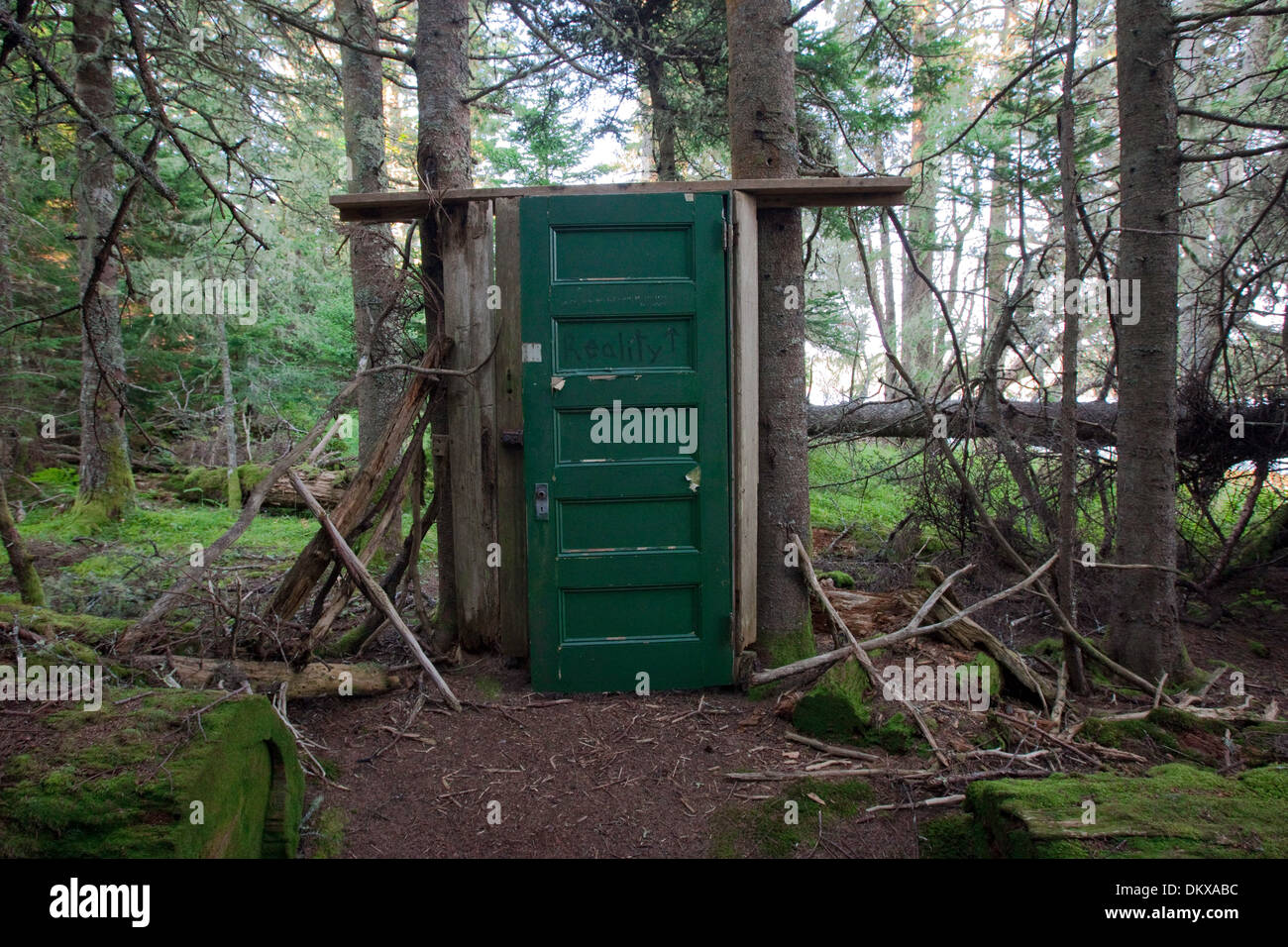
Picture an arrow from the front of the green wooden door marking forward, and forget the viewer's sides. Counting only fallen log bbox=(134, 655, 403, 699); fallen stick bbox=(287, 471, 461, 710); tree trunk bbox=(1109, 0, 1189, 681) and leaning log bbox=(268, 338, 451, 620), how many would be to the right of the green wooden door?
3

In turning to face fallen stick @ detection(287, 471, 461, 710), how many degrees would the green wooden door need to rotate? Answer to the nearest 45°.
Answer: approximately 90° to its right

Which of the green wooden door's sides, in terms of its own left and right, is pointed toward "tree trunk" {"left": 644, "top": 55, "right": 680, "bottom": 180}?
back

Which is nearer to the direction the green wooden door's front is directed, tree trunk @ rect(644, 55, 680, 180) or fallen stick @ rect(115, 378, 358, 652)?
the fallen stick

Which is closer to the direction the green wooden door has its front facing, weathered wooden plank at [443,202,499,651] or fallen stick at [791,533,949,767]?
the fallen stick

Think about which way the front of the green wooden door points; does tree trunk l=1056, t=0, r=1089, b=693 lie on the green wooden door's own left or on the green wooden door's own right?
on the green wooden door's own left

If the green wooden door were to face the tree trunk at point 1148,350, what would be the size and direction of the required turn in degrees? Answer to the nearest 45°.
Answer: approximately 90° to its left

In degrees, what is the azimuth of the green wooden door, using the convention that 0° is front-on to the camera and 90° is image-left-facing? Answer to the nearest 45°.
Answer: approximately 0°

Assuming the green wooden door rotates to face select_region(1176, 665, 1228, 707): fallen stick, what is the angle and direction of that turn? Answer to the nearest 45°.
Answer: approximately 90° to its left
